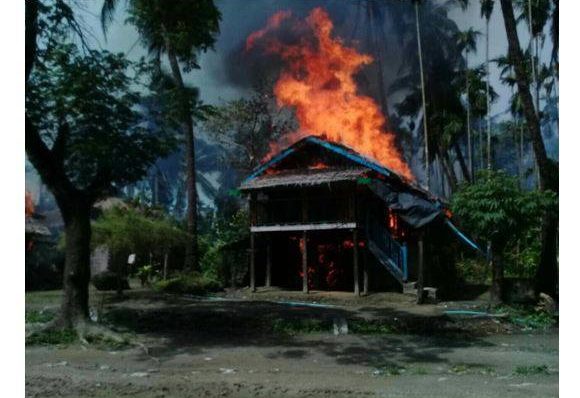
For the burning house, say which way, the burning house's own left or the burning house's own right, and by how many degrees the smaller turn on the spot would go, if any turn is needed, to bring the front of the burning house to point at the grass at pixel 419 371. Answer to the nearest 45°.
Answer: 0° — it already faces it

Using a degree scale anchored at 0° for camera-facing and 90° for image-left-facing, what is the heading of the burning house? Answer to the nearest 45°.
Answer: approximately 0°

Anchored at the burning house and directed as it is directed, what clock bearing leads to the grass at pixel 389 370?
The grass is roughly at 12 o'clock from the burning house.

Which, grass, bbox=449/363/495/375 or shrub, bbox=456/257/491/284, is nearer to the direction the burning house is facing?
the grass

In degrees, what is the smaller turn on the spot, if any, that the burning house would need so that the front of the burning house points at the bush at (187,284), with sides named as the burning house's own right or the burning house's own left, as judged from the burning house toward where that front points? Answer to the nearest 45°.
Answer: approximately 45° to the burning house's own right

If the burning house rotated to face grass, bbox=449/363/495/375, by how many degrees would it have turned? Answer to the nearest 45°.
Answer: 0° — it already faces it
